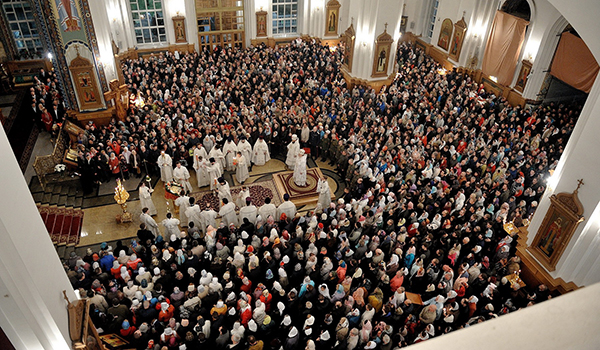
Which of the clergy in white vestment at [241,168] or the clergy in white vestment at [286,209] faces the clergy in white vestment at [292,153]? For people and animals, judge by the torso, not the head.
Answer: the clergy in white vestment at [286,209]

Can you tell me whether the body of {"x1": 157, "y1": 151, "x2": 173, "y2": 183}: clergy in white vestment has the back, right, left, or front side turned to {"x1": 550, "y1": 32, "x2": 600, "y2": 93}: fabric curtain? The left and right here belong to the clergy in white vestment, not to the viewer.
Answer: left

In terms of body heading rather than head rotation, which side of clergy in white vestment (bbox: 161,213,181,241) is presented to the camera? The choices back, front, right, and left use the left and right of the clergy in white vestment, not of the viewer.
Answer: back

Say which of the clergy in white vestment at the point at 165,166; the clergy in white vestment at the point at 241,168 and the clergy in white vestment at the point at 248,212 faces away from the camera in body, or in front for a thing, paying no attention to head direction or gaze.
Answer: the clergy in white vestment at the point at 248,212

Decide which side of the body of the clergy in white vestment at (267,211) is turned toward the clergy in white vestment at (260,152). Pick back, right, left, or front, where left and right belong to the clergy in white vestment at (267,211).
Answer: front

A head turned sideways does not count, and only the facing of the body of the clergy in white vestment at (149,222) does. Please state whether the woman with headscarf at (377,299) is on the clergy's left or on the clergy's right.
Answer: on the clergy's right

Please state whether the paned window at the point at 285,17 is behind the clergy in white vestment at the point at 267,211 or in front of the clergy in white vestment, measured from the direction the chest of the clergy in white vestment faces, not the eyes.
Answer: in front

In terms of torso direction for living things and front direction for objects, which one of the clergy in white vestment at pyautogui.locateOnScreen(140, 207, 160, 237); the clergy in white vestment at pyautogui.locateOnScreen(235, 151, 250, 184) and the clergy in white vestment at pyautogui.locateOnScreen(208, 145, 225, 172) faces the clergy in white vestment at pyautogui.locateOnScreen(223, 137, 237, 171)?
the clergy in white vestment at pyautogui.locateOnScreen(140, 207, 160, 237)

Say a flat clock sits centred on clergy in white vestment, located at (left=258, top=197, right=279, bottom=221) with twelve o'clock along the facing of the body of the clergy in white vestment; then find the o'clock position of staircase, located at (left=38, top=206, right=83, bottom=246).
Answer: The staircase is roughly at 9 o'clock from the clergy in white vestment.

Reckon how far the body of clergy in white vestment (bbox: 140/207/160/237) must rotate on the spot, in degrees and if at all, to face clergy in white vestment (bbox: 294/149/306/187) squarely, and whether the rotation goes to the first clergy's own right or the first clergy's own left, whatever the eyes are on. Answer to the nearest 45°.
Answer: approximately 45° to the first clergy's own right

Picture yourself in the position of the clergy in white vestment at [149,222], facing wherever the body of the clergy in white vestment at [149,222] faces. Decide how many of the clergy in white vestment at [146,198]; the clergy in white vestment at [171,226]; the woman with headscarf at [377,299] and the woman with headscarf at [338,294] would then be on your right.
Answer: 3

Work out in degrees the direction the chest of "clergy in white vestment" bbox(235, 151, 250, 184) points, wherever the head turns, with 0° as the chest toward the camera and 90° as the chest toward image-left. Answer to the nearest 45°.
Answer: approximately 45°

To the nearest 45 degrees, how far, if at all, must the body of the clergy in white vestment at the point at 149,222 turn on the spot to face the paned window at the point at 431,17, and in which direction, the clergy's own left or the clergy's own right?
0° — they already face it

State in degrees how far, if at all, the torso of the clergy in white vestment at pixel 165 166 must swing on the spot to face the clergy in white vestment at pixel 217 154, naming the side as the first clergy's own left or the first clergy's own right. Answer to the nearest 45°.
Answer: approximately 90° to the first clergy's own left

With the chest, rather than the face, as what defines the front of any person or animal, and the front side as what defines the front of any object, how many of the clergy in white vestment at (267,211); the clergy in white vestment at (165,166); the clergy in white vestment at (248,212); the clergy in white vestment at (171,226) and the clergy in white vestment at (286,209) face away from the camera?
4

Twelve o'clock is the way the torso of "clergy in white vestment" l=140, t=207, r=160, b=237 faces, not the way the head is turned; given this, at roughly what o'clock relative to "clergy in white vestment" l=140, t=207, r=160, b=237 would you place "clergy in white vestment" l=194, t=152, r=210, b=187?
"clergy in white vestment" l=194, t=152, r=210, b=187 is roughly at 12 o'clock from "clergy in white vestment" l=140, t=207, r=160, b=237.

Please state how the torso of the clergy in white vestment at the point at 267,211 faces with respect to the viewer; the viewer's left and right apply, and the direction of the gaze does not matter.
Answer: facing away from the viewer

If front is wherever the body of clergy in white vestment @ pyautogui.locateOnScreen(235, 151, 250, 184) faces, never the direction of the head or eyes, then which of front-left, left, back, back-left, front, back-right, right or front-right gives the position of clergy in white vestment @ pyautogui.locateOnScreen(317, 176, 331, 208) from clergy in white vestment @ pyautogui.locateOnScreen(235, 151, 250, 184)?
left

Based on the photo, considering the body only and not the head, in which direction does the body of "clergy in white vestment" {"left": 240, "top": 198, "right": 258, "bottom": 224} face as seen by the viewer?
away from the camera
